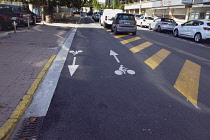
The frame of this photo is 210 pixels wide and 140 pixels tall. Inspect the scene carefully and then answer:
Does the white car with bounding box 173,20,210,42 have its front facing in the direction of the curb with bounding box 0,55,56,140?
no

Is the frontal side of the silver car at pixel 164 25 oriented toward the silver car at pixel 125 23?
no

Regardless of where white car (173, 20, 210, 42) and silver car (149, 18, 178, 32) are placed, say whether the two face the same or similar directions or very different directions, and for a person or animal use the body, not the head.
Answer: same or similar directions
